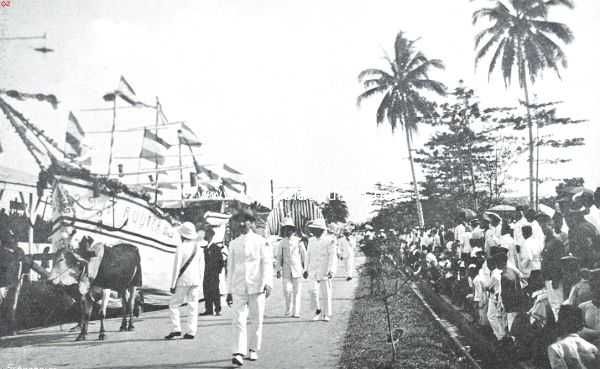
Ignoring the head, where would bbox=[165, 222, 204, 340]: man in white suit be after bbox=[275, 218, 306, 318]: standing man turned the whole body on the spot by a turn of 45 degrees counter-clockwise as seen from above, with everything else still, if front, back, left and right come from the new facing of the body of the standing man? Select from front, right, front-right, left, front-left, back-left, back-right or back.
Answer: right

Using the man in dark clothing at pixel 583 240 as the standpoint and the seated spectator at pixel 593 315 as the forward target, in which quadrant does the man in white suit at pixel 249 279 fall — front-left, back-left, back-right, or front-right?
front-right

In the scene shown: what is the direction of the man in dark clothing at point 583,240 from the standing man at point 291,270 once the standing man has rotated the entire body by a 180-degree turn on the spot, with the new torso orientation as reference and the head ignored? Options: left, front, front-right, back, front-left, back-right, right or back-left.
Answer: back-right

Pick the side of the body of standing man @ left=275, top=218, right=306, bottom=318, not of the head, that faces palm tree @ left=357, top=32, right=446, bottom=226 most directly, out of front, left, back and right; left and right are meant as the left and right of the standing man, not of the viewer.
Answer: back

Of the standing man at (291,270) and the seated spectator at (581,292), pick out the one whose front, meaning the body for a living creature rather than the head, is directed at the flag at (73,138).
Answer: the seated spectator

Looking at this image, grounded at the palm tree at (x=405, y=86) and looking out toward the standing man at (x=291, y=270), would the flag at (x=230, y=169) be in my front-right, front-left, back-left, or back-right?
front-right

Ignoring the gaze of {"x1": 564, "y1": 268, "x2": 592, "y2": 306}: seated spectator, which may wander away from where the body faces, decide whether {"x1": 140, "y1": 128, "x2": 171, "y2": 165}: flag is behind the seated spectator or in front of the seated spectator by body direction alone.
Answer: in front

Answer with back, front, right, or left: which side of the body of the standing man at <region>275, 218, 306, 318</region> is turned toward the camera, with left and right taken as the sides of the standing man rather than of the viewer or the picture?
front

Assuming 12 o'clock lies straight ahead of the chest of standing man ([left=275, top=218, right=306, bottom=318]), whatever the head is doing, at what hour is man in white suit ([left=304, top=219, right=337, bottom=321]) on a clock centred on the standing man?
The man in white suit is roughly at 10 o'clock from the standing man.

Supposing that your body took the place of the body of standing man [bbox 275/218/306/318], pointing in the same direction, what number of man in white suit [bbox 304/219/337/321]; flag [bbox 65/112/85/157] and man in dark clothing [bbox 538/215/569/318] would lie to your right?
1

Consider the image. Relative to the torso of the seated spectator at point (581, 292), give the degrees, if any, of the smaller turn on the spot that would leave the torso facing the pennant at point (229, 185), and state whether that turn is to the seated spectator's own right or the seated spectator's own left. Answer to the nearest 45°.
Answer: approximately 45° to the seated spectator's own right

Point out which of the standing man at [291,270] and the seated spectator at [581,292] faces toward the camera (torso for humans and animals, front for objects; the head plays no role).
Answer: the standing man

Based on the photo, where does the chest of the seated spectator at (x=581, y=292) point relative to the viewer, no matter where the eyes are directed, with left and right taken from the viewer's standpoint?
facing to the left of the viewer

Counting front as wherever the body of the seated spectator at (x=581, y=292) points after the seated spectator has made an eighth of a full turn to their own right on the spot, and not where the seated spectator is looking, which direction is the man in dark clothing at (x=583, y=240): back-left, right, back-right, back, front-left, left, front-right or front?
front-right

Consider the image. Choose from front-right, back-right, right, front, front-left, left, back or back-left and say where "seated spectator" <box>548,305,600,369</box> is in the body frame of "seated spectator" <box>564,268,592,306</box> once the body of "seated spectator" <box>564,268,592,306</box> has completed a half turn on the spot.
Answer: right

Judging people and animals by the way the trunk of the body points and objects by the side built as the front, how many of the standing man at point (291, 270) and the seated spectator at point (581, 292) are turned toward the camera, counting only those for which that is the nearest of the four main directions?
1

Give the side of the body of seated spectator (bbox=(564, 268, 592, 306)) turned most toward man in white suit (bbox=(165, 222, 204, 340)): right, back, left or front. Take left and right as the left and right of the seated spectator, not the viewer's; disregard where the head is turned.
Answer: front

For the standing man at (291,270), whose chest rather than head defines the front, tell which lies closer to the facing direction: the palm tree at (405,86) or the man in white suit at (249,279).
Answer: the man in white suit
